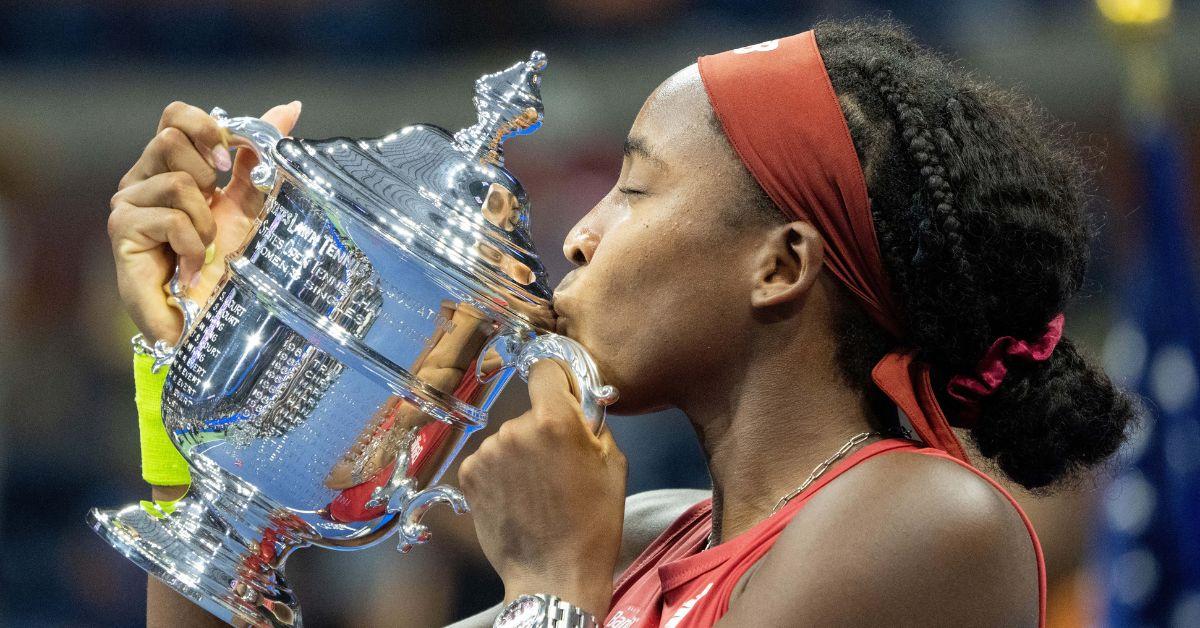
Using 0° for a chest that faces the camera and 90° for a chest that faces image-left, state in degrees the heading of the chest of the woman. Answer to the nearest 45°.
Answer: approximately 90°

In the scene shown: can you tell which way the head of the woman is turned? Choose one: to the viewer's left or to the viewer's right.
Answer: to the viewer's left
